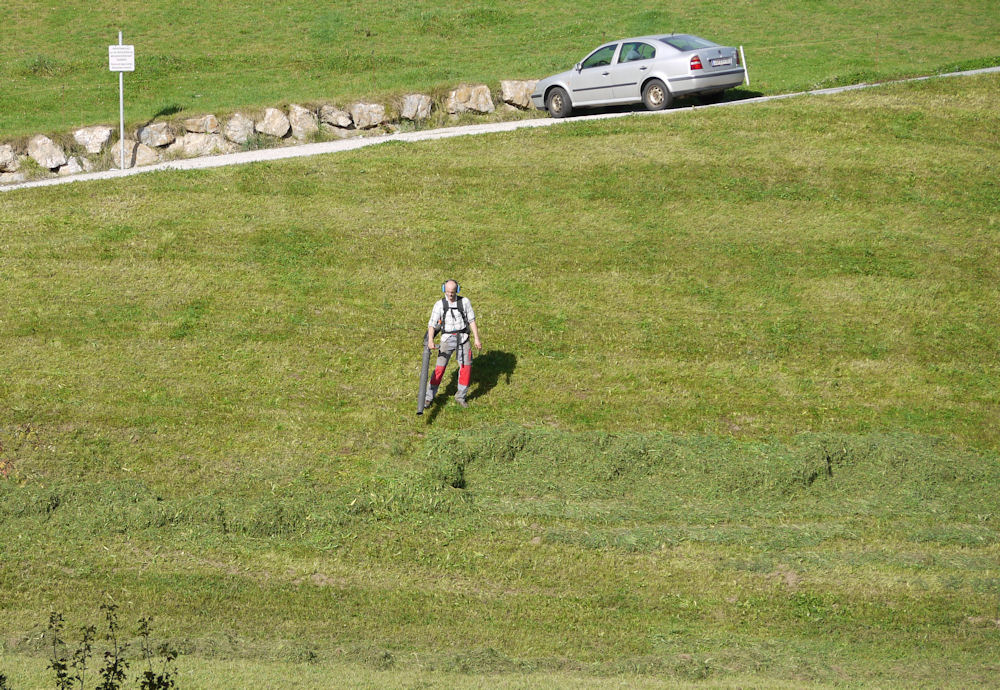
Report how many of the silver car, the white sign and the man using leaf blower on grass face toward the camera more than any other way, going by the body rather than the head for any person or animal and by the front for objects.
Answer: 2

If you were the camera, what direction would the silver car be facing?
facing away from the viewer and to the left of the viewer

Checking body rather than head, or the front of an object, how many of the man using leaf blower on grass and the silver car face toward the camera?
1

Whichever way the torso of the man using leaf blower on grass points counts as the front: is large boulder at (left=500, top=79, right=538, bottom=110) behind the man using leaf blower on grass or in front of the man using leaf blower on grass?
behind

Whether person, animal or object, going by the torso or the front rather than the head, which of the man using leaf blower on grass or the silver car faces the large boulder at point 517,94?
the silver car

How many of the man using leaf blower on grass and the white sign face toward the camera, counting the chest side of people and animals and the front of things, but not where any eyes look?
2

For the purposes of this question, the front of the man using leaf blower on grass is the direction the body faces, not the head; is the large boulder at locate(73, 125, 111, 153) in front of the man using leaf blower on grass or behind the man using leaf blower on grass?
behind

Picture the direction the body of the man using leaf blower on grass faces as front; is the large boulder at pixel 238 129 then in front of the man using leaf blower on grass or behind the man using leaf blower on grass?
behind

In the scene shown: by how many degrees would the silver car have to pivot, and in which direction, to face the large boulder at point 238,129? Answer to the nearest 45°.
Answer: approximately 45° to its left

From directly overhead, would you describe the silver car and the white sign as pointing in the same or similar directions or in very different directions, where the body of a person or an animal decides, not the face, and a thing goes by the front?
very different directions

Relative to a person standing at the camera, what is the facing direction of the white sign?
facing the viewer

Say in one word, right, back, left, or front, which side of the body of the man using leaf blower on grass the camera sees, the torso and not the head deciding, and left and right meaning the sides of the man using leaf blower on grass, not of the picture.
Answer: front

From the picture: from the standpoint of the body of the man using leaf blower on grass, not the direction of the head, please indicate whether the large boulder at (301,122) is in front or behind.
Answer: behind
